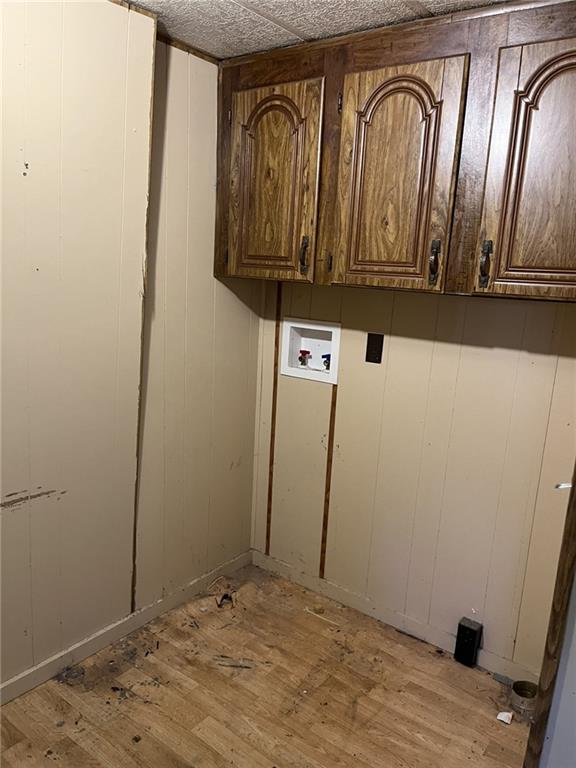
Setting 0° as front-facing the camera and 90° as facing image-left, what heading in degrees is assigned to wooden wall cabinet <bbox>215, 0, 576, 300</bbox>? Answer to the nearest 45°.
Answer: approximately 45°
